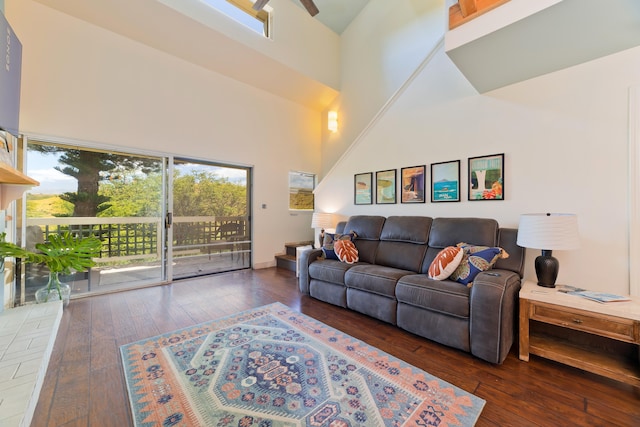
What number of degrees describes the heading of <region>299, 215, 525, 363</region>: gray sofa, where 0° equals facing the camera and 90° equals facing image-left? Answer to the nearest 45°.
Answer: approximately 45°

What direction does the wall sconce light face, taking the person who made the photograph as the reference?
facing the viewer and to the left of the viewer

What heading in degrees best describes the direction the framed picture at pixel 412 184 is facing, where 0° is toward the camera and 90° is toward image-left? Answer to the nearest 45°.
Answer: approximately 45°

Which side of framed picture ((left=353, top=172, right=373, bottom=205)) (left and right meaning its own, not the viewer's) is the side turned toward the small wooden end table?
left

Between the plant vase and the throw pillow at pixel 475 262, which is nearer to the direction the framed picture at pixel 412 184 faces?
the plant vase

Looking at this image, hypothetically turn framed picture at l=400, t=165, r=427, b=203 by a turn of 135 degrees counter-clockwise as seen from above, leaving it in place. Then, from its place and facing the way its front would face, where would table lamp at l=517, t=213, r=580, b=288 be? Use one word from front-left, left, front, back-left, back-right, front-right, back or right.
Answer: front-right

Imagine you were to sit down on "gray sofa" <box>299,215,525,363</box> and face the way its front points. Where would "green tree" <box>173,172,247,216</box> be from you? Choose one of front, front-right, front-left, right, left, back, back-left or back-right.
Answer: front-right

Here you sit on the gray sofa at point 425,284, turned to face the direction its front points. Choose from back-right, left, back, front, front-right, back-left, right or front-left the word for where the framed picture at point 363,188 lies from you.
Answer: right

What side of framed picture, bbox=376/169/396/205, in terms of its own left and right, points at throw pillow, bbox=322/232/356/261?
front
